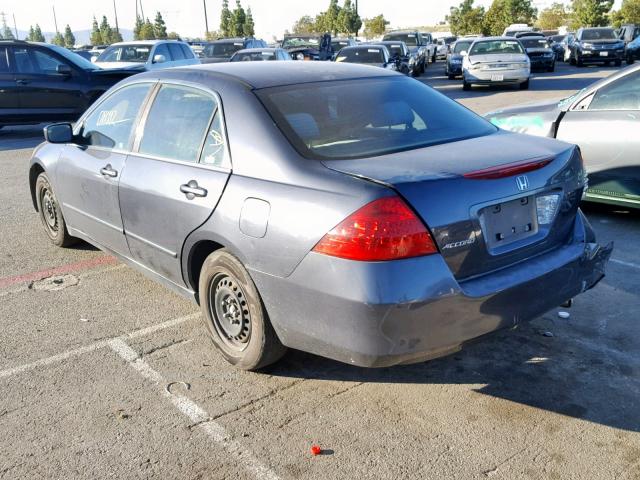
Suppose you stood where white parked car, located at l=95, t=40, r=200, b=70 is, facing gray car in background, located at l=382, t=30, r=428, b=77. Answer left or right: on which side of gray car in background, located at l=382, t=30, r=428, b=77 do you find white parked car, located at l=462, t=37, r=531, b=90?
right

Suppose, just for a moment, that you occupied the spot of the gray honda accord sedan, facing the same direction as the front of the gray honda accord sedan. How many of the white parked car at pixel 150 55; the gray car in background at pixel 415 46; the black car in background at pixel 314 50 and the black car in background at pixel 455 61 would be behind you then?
0

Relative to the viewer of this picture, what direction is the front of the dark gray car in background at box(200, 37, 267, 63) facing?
facing the viewer and to the left of the viewer

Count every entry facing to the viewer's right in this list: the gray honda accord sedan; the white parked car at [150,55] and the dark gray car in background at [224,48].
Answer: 0

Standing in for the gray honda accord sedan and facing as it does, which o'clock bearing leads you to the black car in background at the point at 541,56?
The black car in background is roughly at 2 o'clock from the gray honda accord sedan.

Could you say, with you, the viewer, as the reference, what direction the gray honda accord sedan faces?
facing away from the viewer and to the left of the viewer

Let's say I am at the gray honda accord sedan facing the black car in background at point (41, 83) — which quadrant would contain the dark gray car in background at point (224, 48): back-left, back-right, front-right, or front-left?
front-right

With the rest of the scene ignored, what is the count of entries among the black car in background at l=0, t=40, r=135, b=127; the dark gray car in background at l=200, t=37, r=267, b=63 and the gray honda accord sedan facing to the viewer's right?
1

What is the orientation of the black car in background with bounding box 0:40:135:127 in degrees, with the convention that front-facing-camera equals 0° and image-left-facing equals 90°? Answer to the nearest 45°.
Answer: approximately 270°

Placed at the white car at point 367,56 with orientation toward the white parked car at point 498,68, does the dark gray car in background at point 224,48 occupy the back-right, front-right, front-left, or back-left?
back-left

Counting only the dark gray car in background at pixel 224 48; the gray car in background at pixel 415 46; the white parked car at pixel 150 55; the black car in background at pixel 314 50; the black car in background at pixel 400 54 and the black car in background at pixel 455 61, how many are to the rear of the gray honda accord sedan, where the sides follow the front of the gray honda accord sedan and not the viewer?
0

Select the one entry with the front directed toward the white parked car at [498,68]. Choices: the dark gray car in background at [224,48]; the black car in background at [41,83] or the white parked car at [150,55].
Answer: the black car in background at [41,83]

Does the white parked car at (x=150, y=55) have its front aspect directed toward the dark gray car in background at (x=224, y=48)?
no

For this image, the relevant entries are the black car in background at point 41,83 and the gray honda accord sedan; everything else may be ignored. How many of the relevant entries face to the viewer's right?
1

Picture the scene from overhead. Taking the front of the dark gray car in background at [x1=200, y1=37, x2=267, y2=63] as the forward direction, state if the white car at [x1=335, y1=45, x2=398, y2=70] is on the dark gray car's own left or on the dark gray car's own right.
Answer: on the dark gray car's own left
